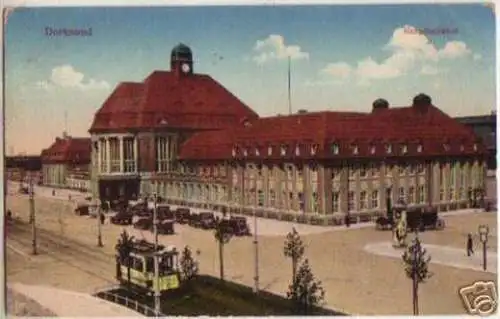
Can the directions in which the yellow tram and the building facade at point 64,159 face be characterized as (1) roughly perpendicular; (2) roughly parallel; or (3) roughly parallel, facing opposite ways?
roughly perpendicular

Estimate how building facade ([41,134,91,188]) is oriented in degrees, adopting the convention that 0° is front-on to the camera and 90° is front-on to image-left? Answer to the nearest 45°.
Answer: approximately 45°
